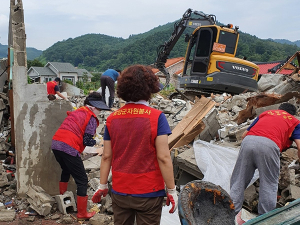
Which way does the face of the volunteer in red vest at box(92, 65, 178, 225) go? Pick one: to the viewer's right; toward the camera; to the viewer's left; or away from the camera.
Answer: away from the camera

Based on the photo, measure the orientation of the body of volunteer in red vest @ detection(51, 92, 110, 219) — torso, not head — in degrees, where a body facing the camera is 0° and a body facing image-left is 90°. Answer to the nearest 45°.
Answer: approximately 270°

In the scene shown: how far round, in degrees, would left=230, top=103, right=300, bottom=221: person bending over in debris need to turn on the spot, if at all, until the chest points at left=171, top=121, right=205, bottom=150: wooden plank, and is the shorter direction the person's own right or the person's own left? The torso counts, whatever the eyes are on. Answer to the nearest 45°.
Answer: approximately 90° to the person's own left

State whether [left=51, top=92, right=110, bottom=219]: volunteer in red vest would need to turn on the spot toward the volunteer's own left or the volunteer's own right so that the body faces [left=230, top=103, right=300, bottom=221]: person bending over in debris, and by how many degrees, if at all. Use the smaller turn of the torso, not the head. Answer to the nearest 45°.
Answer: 0° — they already face them

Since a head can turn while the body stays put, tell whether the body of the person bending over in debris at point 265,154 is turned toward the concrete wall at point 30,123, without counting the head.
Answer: no

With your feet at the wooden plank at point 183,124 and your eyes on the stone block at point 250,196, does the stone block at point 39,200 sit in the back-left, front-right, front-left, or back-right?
front-right

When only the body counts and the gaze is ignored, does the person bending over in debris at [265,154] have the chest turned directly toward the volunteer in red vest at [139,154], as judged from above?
no

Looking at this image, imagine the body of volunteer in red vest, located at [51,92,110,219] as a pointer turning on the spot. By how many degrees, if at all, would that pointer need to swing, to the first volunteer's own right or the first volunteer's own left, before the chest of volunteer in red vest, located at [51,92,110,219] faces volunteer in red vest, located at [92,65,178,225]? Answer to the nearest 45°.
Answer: approximately 90° to the first volunteer's own right

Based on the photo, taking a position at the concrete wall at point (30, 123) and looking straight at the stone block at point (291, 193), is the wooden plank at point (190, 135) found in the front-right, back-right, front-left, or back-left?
front-left

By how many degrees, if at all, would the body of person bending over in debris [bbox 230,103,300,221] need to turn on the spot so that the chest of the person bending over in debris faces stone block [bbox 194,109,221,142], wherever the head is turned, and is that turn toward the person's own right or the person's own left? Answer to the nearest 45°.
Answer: approximately 90° to the person's own left
